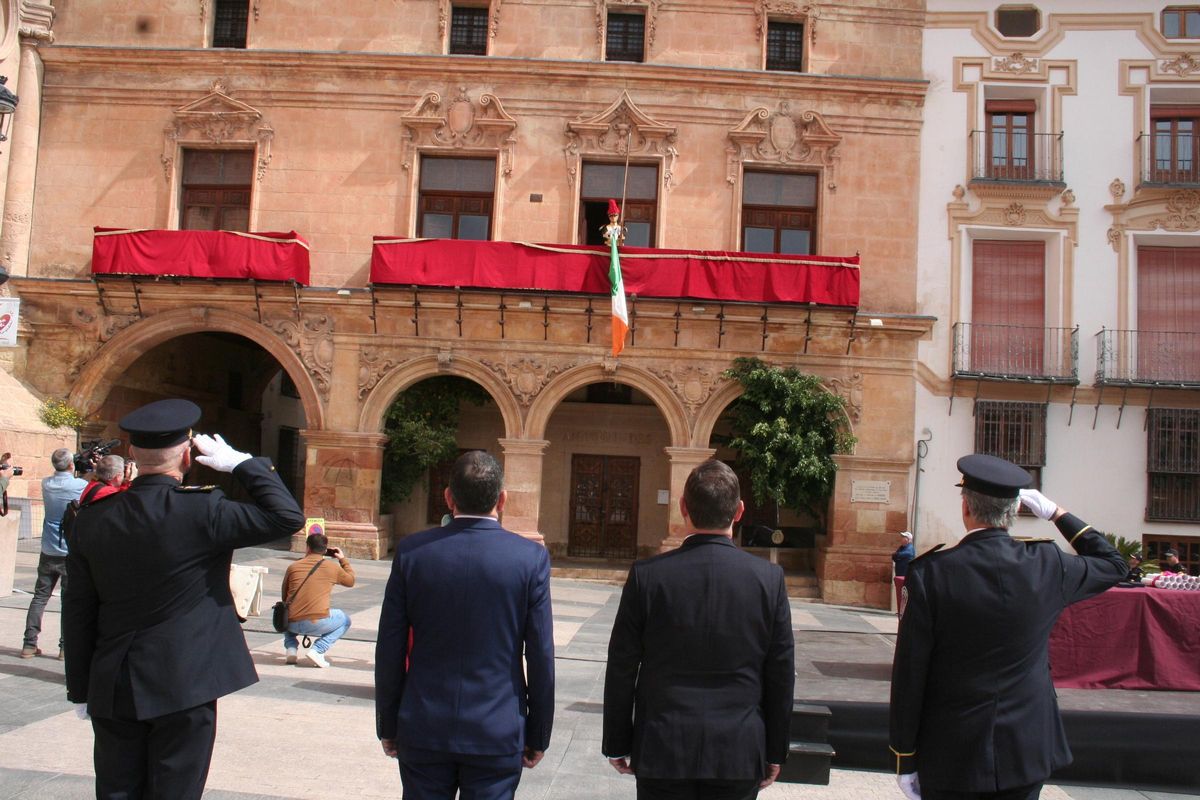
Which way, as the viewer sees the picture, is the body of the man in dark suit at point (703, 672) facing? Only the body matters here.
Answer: away from the camera

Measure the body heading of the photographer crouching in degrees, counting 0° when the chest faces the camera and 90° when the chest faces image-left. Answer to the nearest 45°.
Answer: approximately 225°

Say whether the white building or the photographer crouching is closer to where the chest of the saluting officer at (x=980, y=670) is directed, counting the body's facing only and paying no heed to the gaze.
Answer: the white building

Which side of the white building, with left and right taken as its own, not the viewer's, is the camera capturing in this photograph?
front

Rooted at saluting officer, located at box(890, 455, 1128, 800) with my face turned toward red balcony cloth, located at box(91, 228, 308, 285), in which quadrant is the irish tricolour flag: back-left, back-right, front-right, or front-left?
front-right

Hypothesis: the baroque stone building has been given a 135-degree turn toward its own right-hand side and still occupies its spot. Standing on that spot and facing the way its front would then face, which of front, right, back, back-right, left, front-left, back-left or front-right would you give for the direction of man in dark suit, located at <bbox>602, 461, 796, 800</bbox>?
back-left

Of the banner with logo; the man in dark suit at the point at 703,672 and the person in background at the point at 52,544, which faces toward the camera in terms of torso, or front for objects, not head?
the banner with logo

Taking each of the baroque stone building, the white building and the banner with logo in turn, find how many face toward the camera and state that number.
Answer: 3

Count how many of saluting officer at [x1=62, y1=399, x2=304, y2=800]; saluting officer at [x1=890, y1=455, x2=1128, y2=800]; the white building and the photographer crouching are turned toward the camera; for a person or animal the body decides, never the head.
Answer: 1

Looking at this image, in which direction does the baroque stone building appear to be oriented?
toward the camera

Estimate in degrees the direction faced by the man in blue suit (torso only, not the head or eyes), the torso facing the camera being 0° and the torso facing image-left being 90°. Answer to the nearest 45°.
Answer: approximately 180°

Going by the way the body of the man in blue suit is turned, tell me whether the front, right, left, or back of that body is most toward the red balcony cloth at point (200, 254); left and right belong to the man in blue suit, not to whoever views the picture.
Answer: front

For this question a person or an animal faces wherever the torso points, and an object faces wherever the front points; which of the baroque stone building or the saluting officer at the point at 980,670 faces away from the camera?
the saluting officer

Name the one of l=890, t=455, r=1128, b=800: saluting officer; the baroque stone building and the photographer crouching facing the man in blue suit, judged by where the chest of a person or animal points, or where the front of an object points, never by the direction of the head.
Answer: the baroque stone building

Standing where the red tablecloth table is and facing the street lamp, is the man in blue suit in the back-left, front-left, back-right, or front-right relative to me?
front-left

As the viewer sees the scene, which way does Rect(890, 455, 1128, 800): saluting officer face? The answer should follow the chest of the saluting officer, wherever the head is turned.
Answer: away from the camera

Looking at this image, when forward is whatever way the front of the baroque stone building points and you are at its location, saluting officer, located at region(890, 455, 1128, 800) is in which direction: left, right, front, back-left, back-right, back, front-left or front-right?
front

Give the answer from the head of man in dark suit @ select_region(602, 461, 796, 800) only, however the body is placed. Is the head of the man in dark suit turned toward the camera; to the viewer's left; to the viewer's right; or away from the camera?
away from the camera
